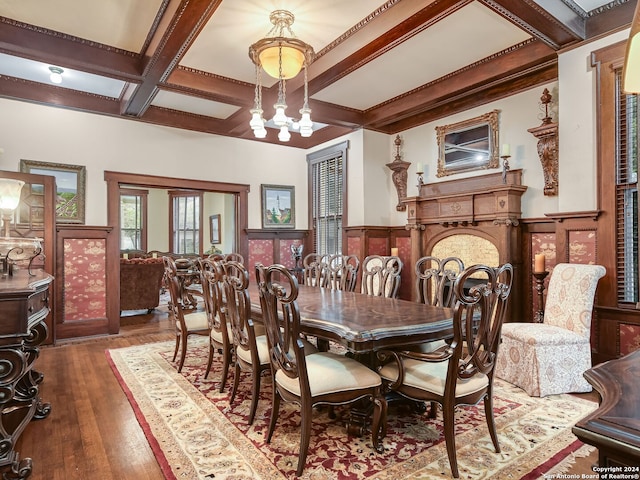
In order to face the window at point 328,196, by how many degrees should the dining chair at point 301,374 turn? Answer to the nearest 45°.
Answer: approximately 45° to its left

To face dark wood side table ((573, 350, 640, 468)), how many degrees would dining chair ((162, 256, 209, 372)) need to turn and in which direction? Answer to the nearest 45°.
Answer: approximately 90° to its right

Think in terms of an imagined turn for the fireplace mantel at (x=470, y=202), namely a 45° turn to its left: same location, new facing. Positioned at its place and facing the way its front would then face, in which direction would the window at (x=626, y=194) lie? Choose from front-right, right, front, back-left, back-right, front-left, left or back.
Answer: front-left

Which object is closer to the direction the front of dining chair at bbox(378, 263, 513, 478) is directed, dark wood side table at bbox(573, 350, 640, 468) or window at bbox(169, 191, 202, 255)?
the window

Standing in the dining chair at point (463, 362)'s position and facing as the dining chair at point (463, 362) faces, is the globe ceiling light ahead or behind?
ahead

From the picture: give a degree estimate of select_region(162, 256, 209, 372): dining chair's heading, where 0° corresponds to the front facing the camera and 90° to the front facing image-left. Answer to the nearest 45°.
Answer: approximately 270°

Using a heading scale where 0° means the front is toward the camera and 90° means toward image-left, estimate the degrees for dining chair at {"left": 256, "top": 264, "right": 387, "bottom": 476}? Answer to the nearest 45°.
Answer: approximately 225°

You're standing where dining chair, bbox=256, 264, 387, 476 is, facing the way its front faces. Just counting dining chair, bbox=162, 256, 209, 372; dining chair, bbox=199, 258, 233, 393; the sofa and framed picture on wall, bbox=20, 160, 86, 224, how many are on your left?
4

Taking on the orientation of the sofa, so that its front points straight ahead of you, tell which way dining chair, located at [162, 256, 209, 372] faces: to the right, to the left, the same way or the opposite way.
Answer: to the right

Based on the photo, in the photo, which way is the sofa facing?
away from the camera

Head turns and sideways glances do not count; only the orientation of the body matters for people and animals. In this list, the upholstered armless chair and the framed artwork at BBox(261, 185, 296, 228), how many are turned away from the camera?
0

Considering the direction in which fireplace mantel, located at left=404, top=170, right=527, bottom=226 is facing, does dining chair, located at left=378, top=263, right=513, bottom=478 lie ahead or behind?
ahead

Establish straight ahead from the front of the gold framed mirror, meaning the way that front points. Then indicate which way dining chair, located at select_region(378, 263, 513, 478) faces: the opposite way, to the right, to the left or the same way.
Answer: to the right

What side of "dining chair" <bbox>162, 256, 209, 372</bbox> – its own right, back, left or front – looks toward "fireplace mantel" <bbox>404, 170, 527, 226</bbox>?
front
